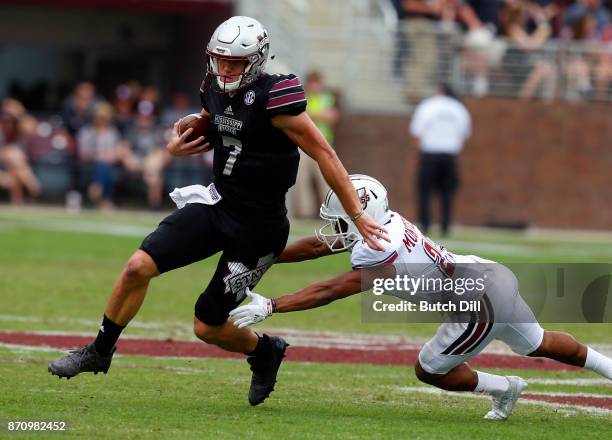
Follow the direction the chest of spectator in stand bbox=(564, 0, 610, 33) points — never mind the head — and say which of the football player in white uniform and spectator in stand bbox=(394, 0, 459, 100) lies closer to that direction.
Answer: the football player in white uniform

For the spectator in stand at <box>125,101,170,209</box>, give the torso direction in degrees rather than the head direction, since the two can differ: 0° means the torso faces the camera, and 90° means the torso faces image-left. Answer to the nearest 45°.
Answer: approximately 0°

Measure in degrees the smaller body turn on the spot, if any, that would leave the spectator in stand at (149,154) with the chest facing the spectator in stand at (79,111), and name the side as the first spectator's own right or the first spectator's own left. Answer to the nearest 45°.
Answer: approximately 135° to the first spectator's own right

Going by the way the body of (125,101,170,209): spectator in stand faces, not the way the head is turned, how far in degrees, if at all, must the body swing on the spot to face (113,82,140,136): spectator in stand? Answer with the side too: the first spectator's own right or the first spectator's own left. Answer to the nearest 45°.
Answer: approximately 180°

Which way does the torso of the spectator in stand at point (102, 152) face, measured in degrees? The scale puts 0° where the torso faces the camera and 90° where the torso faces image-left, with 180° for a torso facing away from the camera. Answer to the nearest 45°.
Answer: approximately 0°

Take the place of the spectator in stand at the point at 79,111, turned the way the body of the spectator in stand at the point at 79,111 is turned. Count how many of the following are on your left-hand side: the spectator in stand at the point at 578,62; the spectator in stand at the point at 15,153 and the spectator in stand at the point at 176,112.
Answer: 2

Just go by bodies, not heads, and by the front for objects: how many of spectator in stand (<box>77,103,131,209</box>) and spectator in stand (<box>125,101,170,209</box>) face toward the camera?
2

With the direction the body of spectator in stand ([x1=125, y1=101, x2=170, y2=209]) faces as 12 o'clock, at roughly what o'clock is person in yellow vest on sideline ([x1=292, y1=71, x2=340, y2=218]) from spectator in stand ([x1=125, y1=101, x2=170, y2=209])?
person in yellow vest on sideline ([x1=292, y1=71, x2=340, y2=218]) is roughly at 10 o'clock from spectator in stand ([x1=125, y1=101, x2=170, y2=209]).

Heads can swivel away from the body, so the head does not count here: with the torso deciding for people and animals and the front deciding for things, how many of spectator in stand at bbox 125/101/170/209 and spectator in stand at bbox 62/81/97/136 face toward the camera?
2

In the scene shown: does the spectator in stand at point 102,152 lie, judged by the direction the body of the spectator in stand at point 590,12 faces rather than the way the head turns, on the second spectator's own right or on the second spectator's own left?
on the second spectator's own right
